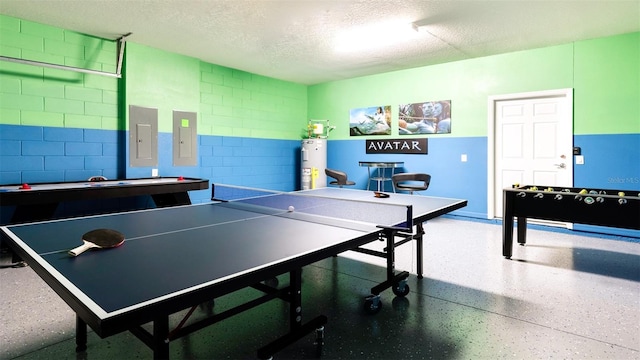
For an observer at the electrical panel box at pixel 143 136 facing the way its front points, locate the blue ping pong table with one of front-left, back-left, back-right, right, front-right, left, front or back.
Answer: front-right

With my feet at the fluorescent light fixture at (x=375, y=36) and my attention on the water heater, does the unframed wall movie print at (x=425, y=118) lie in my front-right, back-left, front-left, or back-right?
front-right

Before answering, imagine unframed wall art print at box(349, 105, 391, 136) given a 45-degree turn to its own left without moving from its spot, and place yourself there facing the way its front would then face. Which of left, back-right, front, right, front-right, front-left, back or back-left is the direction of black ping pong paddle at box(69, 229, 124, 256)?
front

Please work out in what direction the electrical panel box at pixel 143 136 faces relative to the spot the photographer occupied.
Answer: facing the viewer and to the right of the viewer

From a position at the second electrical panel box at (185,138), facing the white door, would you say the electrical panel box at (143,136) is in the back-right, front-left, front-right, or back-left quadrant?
back-right

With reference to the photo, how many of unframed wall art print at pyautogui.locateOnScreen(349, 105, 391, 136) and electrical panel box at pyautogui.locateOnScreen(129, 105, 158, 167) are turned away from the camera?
0

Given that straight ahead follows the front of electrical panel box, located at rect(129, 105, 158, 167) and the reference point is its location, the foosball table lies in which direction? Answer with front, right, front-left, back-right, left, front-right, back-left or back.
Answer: front

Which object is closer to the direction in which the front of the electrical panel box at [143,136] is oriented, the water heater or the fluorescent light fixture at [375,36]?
the fluorescent light fixture

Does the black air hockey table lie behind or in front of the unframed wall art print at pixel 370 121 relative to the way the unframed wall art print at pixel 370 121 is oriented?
in front

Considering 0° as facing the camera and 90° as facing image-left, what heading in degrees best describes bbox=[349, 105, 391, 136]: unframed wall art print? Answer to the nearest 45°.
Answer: approximately 45°

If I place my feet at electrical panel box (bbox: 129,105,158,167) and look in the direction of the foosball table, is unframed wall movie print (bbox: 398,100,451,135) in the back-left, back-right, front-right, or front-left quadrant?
front-left

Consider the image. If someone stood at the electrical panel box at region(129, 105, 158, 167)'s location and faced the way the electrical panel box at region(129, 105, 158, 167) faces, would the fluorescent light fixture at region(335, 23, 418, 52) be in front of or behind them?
in front

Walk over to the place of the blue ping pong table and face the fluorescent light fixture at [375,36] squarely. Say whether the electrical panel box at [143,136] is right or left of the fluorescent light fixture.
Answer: left

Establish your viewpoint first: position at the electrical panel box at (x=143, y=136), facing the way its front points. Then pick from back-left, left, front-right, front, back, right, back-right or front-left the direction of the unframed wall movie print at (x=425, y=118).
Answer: front-left

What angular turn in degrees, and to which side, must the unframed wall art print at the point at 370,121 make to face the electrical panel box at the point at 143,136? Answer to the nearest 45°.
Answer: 0° — it already faces it

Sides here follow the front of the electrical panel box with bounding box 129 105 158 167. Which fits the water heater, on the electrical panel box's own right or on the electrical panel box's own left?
on the electrical panel box's own left
